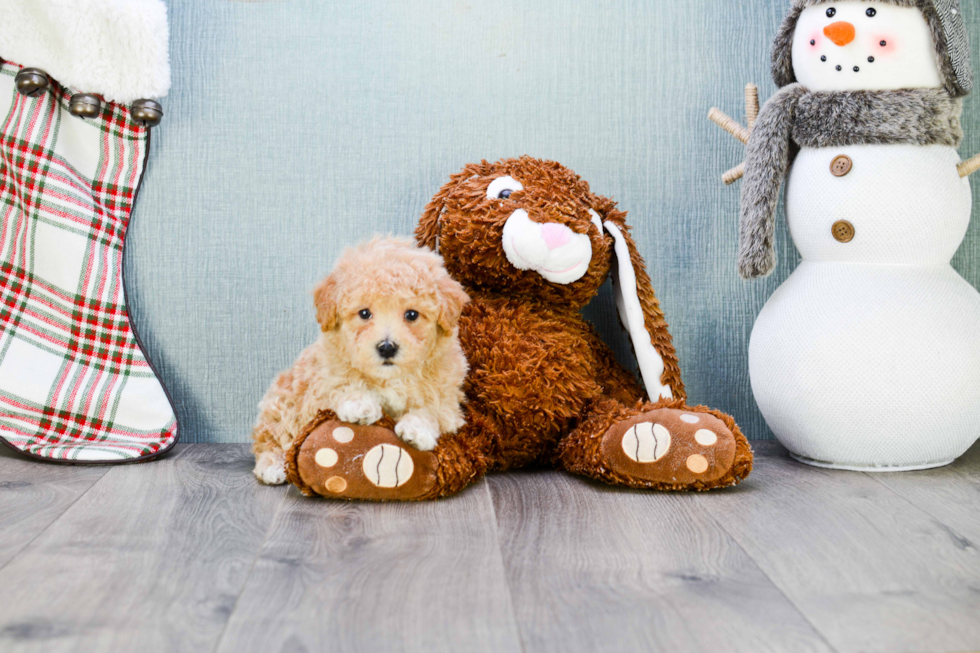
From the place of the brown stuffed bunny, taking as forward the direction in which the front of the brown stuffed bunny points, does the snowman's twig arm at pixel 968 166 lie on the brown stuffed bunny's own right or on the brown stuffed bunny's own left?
on the brown stuffed bunny's own left

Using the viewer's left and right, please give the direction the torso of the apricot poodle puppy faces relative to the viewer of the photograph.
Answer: facing the viewer and to the right of the viewer

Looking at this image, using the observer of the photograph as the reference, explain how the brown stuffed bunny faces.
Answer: facing the viewer

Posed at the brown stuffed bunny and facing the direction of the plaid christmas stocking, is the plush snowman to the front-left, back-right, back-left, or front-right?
back-right

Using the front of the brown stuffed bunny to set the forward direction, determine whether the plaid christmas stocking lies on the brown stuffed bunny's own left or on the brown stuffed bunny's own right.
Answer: on the brown stuffed bunny's own right

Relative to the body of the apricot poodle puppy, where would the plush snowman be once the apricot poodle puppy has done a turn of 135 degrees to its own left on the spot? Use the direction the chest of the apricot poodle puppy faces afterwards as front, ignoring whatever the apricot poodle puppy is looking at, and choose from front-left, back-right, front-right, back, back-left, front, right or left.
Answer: right
